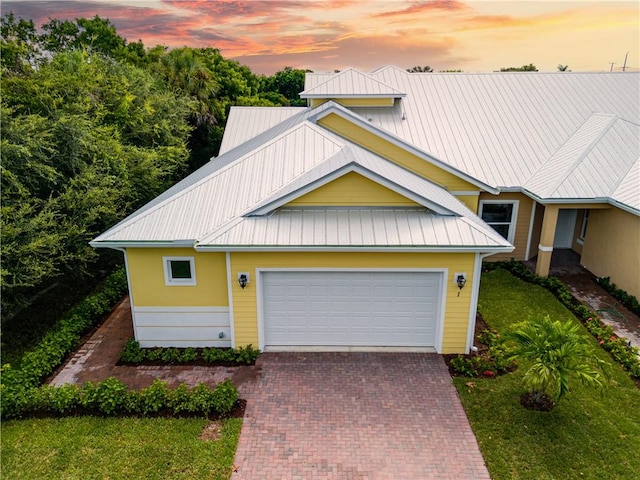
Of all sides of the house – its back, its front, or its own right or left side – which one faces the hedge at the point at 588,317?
left

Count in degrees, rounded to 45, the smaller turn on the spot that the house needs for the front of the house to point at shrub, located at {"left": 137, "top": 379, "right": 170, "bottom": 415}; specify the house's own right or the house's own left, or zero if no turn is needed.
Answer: approximately 45° to the house's own right

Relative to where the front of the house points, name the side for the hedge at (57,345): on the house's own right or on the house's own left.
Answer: on the house's own right

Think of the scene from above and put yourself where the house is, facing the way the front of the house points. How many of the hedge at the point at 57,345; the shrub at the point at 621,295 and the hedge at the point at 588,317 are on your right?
1

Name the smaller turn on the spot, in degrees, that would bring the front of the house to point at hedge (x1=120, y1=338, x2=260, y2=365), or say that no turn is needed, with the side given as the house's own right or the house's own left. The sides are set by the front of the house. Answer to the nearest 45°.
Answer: approximately 90° to the house's own right

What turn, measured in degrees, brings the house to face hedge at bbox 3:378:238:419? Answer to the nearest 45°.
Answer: approximately 45° to its right

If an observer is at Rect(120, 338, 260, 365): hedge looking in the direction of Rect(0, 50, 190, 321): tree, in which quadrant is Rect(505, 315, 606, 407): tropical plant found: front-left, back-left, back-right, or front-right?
back-right

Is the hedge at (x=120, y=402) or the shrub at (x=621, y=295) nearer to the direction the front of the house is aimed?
the hedge

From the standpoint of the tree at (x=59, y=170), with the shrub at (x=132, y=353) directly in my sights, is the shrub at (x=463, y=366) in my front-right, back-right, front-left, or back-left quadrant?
front-left

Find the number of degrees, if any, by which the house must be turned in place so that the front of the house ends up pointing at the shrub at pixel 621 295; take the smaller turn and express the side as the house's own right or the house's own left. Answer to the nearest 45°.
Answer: approximately 90° to the house's own left

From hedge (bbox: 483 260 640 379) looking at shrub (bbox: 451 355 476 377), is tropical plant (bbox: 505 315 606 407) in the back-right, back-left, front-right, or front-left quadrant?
front-left

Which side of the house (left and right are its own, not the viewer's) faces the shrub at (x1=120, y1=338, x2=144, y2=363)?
right

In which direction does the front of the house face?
toward the camera
